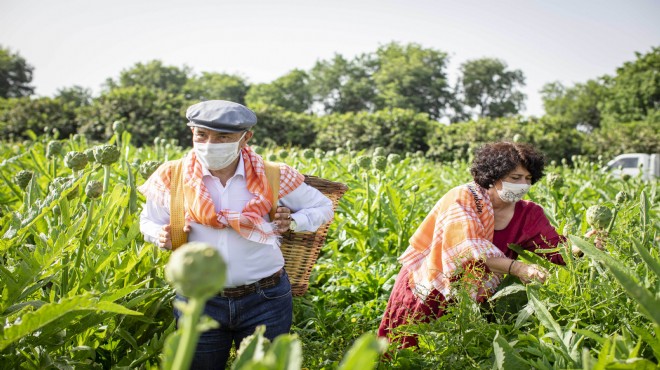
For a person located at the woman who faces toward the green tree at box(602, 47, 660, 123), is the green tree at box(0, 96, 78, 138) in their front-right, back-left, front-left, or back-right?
front-left

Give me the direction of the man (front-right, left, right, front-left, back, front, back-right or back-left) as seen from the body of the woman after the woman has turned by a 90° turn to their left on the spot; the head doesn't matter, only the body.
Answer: back

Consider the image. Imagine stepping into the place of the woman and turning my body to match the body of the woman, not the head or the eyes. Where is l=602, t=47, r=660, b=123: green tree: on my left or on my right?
on my left

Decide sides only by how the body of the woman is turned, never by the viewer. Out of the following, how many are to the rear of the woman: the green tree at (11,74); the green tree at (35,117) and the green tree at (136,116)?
3

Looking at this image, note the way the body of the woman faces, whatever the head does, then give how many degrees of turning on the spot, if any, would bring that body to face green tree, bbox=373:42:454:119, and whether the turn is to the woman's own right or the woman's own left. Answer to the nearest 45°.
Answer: approximately 135° to the woman's own left

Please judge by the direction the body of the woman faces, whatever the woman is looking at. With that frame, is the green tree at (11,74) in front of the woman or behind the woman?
behind

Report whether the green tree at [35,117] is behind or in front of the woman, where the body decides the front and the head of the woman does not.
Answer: behind

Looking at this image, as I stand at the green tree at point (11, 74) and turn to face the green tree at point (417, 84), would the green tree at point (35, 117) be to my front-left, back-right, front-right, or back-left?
front-right

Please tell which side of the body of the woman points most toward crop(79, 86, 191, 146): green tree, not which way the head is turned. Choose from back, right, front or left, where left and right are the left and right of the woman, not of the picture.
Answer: back

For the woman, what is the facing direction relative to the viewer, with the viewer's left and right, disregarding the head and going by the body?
facing the viewer and to the right of the viewer
